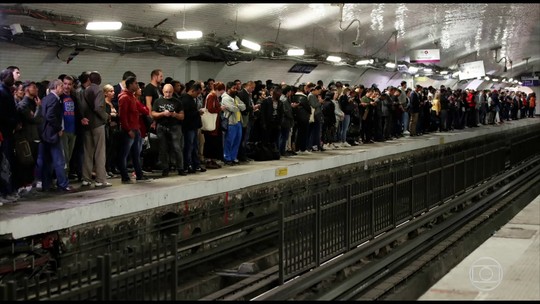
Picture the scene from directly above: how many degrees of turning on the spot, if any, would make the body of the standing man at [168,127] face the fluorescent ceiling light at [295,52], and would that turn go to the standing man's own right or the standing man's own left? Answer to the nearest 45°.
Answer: approximately 135° to the standing man's own left

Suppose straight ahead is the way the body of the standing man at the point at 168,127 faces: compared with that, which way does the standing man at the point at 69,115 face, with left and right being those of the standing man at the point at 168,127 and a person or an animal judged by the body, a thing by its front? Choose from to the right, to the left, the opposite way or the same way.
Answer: the same way

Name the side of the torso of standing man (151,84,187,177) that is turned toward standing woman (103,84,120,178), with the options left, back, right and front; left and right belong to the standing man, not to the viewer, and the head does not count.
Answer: right

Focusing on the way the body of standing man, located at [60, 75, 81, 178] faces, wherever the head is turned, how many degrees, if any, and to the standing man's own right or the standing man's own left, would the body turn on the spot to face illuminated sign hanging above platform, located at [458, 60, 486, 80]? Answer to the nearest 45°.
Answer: approximately 135° to the standing man's own left

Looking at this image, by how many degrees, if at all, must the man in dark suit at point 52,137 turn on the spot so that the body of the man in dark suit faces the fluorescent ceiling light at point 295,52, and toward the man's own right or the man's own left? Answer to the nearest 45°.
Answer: approximately 45° to the man's own left

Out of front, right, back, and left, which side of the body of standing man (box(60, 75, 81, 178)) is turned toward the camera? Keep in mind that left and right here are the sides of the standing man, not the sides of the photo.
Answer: front

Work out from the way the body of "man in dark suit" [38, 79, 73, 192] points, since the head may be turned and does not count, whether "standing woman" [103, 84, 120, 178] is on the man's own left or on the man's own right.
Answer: on the man's own left

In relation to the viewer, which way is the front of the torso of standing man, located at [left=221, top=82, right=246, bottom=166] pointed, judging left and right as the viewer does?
facing the viewer and to the right of the viewer
